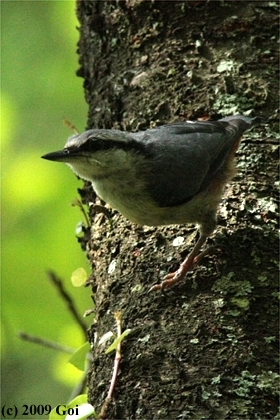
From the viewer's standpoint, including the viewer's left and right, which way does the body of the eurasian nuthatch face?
facing to the left of the viewer
